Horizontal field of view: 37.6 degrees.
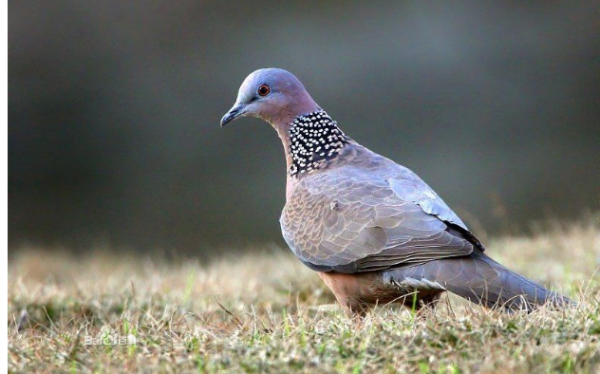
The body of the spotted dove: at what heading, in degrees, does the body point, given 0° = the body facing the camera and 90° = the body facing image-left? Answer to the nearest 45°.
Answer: approximately 90°
